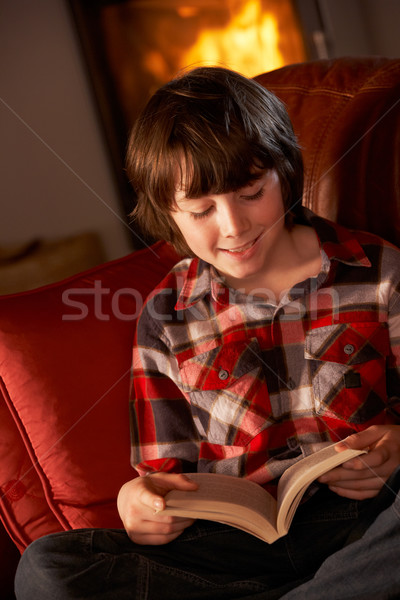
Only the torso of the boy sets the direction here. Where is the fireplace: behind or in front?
behind

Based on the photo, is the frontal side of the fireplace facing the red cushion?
yes

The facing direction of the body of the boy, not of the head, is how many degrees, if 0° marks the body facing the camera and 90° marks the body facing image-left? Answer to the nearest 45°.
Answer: approximately 0°

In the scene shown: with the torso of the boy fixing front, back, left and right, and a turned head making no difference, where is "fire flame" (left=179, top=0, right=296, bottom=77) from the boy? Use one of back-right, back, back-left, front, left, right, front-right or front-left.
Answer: back

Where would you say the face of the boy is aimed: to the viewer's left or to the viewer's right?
to the viewer's left

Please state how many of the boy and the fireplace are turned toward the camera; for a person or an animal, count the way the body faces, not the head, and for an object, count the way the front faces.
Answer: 2

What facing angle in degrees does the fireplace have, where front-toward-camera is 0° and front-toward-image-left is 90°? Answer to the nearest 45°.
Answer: approximately 0°

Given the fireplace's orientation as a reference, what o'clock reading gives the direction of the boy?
The boy is roughly at 12 o'clock from the fireplace.
